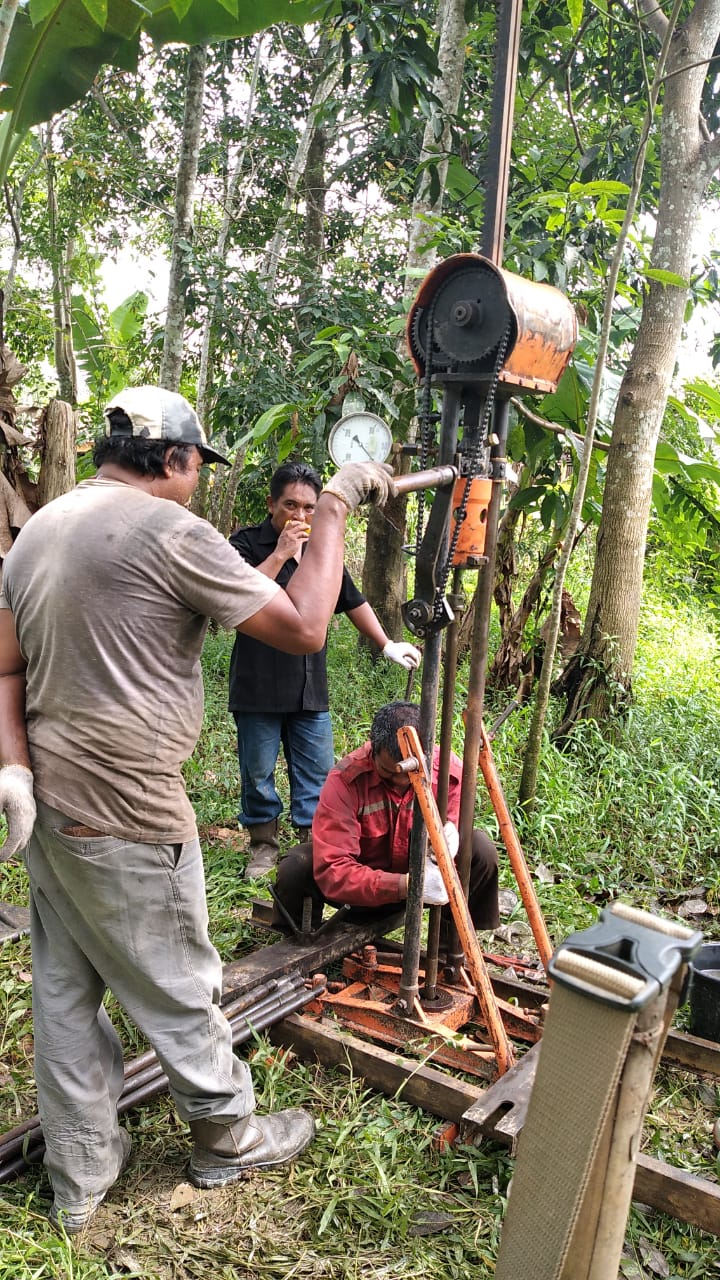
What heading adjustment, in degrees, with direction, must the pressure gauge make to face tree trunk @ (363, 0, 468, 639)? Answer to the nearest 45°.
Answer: approximately 180°

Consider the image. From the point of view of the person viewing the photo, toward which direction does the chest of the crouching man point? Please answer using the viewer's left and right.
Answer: facing the viewer and to the right of the viewer

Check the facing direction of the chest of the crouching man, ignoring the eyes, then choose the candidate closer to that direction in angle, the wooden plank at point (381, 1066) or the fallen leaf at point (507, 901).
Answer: the wooden plank

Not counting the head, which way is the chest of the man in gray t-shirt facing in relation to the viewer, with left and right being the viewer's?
facing away from the viewer and to the right of the viewer

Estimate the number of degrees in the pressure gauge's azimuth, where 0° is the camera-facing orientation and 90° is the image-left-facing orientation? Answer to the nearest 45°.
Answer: approximately 0°

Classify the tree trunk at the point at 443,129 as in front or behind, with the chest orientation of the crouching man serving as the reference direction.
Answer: behind

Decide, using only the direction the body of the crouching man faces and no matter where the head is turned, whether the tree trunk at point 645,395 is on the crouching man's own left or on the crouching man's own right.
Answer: on the crouching man's own left

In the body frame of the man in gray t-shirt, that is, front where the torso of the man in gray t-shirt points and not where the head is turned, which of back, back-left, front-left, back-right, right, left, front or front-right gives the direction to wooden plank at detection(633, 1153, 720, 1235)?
front-right

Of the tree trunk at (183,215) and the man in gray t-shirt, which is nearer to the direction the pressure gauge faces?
the man in gray t-shirt

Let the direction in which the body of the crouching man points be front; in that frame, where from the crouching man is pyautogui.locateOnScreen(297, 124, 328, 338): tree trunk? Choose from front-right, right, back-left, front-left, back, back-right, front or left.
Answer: back-left

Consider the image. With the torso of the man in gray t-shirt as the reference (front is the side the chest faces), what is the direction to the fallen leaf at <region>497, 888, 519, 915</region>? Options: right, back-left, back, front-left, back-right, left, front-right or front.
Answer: front
